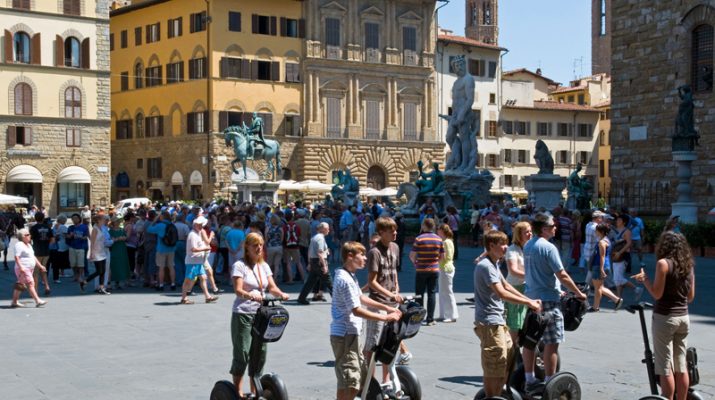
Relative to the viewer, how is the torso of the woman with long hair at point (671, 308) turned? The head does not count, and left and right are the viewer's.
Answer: facing away from the viewer and to the left of the viewer

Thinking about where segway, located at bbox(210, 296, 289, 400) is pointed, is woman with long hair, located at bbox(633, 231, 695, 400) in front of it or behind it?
in front

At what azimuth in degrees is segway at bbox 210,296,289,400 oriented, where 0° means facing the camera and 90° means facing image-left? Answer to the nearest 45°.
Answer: approximately 315°

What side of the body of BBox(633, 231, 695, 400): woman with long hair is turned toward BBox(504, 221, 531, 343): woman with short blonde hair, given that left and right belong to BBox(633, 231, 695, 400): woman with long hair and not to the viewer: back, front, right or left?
front

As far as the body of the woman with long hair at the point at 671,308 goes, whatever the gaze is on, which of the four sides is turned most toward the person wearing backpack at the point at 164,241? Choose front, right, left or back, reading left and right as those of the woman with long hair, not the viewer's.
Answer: front

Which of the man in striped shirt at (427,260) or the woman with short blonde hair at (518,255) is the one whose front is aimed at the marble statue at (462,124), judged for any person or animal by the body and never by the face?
the man in striped shirt

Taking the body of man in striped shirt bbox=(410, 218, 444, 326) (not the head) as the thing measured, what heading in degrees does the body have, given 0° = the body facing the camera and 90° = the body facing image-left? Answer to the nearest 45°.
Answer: approximately 180°

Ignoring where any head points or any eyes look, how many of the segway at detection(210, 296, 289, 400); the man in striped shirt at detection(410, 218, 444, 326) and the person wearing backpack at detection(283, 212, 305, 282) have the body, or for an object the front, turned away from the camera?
2
